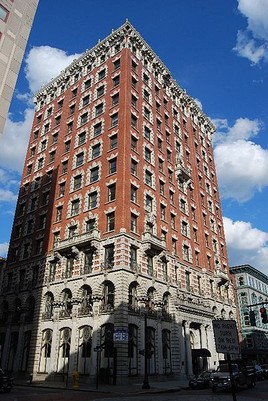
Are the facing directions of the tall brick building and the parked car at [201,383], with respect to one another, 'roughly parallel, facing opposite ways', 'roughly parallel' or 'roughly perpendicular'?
roughly perpendicular
